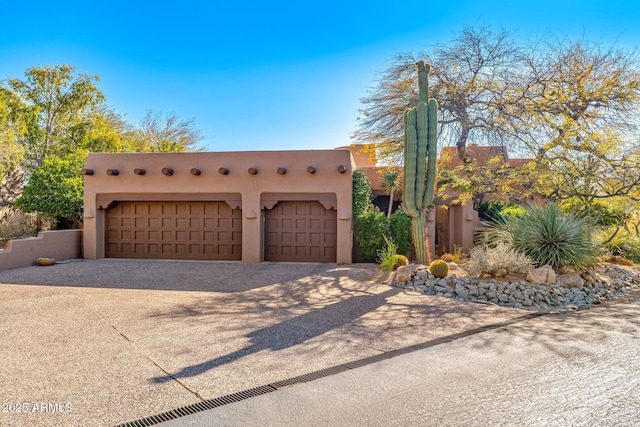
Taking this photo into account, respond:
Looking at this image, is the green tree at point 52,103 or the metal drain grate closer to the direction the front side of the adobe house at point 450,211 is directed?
the metal drain grate

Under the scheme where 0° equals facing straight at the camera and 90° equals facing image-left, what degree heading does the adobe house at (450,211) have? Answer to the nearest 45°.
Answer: approximately 0°

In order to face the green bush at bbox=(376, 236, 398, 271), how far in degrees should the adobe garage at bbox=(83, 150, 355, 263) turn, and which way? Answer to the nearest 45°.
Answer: approximately 45° to its left

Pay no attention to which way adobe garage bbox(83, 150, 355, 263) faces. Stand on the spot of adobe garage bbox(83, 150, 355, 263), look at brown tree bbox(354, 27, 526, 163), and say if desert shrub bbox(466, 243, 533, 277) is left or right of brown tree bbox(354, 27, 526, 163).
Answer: right

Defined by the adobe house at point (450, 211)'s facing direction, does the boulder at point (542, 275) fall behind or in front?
in front

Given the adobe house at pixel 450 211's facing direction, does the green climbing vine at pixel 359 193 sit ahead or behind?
ahead

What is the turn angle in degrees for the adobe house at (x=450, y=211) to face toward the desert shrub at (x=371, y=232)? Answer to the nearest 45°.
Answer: approximately 45° to its right

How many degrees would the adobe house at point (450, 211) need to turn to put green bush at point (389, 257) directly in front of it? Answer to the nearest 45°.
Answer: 0° — it already faces it

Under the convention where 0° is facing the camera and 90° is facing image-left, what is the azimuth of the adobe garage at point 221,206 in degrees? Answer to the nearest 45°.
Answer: approximately 0°
